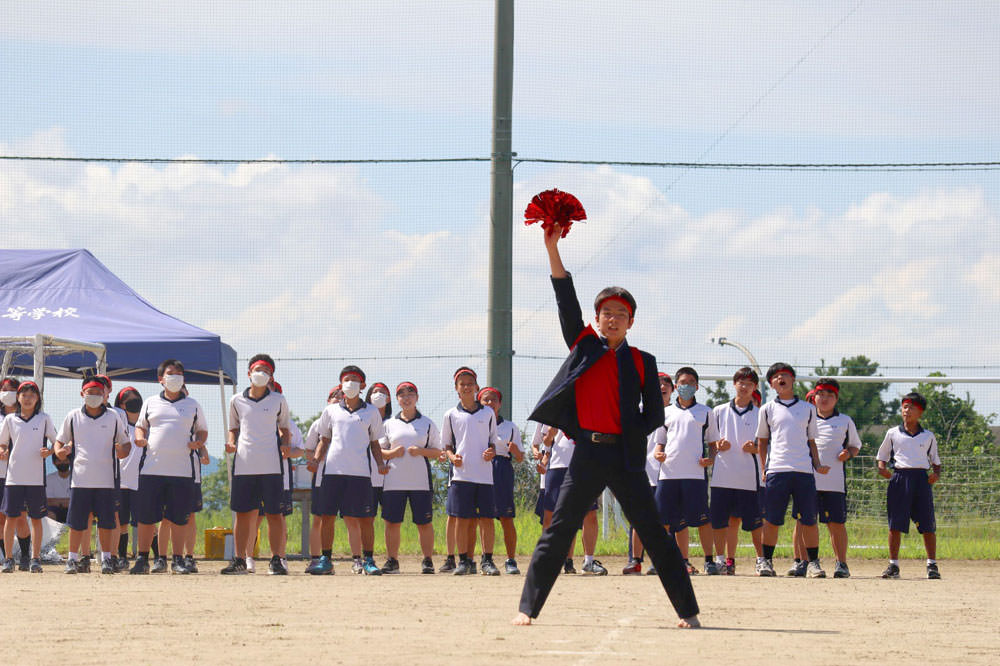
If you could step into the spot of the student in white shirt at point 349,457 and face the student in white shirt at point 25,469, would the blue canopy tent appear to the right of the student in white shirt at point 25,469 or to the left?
right

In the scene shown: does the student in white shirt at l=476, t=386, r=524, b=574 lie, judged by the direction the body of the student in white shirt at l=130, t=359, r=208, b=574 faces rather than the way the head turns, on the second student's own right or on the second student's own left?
on the second student's own left

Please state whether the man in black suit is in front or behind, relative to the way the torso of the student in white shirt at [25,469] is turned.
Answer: in front

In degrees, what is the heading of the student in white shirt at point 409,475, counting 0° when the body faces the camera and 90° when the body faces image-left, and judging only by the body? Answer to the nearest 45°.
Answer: approximately 0°

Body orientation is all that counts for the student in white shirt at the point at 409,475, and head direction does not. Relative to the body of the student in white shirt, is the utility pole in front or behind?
behind

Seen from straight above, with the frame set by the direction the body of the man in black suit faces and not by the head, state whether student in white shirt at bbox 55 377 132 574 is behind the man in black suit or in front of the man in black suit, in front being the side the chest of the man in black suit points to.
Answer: behind

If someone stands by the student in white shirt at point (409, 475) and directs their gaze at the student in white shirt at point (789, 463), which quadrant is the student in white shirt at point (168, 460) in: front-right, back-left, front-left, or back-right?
back-right
